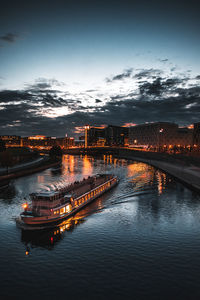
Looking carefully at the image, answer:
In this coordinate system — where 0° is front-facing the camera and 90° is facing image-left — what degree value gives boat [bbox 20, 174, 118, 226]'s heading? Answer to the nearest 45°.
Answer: approximately 45°
